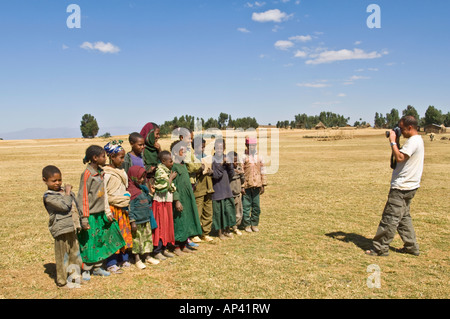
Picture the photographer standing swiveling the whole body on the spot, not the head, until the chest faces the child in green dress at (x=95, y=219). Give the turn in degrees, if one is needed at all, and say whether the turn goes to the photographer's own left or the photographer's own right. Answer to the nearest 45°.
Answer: approximately 45° to the photographer's own left

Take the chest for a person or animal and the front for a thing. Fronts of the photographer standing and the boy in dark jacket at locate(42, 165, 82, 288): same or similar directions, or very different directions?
very different directions

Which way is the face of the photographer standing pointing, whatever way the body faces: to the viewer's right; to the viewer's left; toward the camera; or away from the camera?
to the viewer's left

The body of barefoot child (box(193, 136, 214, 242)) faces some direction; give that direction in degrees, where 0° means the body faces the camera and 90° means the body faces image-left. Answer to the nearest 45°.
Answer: approximately 315°

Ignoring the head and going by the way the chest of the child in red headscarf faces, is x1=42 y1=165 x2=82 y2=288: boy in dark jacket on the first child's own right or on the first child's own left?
on the first child's own right

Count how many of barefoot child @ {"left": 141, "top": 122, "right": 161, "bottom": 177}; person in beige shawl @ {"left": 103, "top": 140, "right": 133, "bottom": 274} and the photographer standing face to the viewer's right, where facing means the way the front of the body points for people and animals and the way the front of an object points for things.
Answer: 2

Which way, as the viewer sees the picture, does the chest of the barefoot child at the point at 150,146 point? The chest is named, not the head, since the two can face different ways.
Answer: to the viewer's right

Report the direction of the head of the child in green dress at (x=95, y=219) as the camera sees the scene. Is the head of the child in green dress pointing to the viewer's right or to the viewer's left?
to the viewer's right

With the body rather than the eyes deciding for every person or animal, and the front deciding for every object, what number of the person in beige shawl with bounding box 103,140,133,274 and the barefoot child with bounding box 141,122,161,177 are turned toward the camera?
0
